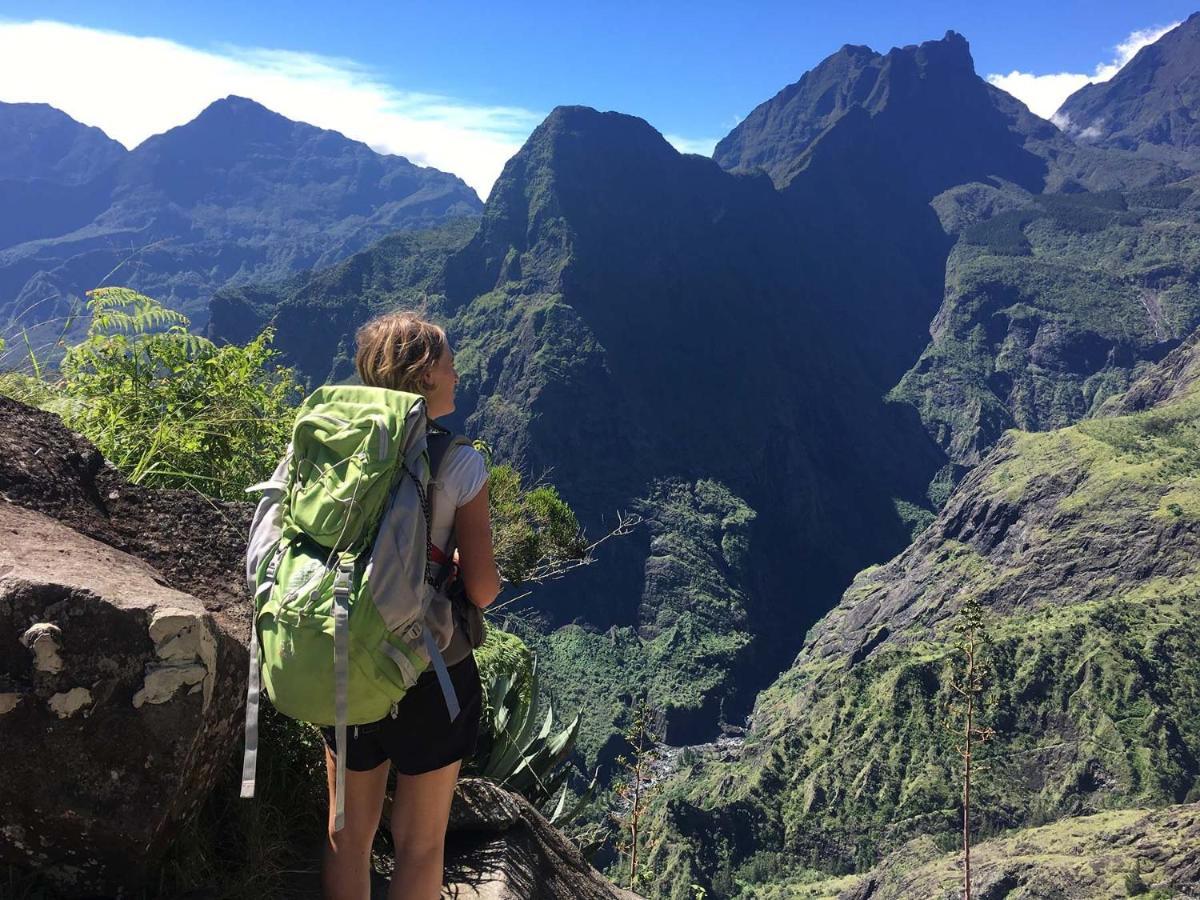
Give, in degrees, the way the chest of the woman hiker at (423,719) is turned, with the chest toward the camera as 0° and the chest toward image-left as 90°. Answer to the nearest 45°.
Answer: approximately 225°

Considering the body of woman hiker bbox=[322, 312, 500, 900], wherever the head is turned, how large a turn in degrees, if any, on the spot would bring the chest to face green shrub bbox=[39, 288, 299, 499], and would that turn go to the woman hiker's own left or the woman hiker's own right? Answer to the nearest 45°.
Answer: approximately 90° to the woman hiker's own left

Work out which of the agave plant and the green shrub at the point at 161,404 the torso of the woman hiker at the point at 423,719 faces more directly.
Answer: the agave plant

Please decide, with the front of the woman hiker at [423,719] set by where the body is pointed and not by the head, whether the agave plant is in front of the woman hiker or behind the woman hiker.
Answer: in front
